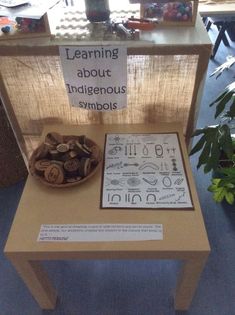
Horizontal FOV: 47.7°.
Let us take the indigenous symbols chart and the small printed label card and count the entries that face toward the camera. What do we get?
2

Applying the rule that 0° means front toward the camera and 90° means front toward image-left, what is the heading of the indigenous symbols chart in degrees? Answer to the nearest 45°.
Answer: approximately 0°

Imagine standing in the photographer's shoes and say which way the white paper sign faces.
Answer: facing the viewer

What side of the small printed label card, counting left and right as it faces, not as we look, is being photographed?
front
